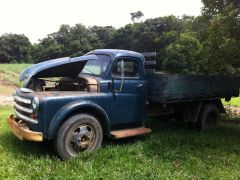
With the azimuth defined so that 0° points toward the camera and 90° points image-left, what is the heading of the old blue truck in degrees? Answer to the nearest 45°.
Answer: approximately 45°

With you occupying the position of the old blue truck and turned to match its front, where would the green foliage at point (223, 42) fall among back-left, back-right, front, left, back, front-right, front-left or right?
back
